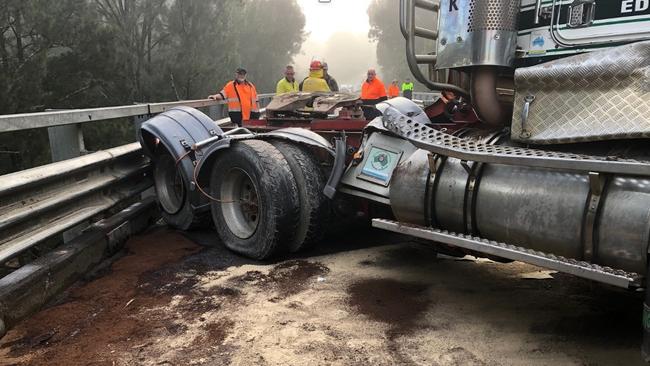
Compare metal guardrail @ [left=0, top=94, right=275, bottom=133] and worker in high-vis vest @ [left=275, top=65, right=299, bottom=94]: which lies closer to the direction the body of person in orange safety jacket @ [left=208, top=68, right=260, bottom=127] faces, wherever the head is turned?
the metal guardrail

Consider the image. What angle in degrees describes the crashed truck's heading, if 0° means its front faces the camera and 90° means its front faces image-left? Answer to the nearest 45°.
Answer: approximately 315°

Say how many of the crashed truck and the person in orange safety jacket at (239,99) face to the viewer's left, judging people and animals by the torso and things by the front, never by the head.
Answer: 0

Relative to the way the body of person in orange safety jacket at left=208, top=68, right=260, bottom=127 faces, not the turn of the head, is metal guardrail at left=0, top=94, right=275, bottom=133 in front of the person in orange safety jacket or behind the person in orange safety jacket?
in front

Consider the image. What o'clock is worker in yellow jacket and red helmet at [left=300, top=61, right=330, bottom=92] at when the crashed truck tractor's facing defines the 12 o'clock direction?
The worker in yellow jacket and red helmet is roughly at 7 o'clock from the crashed truck tractor.

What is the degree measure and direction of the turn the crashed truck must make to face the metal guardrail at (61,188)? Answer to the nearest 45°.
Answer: approximately 135° to its right

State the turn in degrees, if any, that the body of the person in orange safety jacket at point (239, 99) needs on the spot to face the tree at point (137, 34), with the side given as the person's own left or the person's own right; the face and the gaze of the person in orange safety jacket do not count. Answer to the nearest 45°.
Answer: approximately 180°
